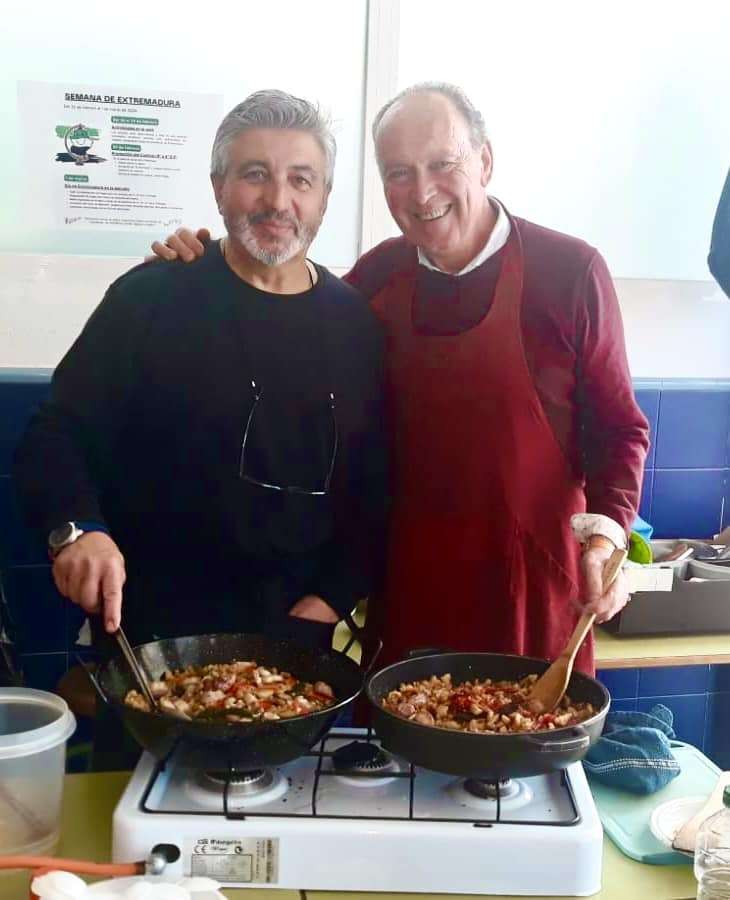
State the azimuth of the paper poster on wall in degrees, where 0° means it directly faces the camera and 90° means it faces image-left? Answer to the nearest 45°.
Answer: approximately 0°

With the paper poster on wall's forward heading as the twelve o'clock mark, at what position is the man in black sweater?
The man in black sweater is roughly at 11 o'clock from the paper poster on wall.

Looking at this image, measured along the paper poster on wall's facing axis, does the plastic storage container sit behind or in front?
in front

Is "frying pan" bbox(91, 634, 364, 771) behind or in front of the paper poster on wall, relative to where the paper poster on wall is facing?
in front
